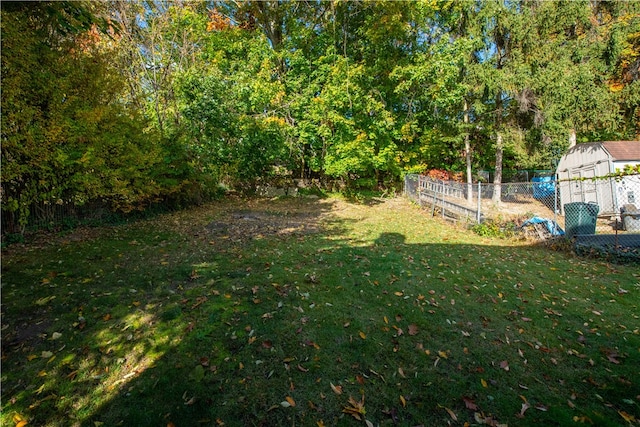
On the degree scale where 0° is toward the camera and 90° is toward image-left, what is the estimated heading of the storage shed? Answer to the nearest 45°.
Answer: approximately 45°

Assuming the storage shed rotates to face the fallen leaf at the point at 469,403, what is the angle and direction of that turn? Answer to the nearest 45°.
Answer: approximately 45° to its left

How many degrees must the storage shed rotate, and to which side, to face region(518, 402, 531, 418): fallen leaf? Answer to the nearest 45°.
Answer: approximately 45° to its left

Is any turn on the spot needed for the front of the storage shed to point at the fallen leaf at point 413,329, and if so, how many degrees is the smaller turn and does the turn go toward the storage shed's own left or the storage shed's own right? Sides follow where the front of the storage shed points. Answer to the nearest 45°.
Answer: approximately 45° to the storage shed's own left

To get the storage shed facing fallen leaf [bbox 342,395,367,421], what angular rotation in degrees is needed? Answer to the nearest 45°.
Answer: approximately 45° to its left

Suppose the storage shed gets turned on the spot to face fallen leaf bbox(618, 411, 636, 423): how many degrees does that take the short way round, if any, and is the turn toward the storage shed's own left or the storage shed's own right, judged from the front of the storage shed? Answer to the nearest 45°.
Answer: approximately 45° to the storage shed's own left
